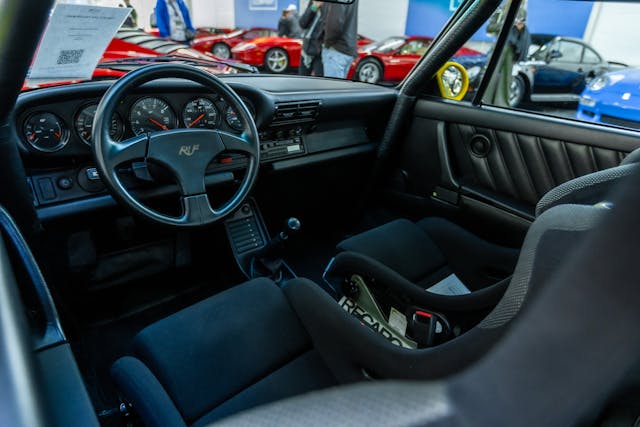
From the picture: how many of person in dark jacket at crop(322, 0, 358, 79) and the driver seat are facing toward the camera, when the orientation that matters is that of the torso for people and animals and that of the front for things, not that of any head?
0

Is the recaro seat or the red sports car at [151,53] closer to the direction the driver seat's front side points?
the red sports car

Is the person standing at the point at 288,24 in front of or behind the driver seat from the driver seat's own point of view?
in front

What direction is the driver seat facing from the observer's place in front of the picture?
facing away from the viewer and to the left of the viewer

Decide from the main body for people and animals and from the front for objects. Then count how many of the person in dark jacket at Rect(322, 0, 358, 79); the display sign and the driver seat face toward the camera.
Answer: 1

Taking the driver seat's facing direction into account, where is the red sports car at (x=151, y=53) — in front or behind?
in front

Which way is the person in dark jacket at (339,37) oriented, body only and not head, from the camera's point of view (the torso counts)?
away from the camera

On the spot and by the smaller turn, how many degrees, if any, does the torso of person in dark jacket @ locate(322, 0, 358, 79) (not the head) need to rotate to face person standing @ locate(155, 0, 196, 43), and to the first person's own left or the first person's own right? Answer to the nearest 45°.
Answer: approximately 90° to the first person's own left

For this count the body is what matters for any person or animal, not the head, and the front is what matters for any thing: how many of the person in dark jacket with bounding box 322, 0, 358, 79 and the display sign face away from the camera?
1

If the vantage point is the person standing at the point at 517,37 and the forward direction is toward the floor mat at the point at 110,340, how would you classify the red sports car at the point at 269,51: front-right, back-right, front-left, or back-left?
back-right
